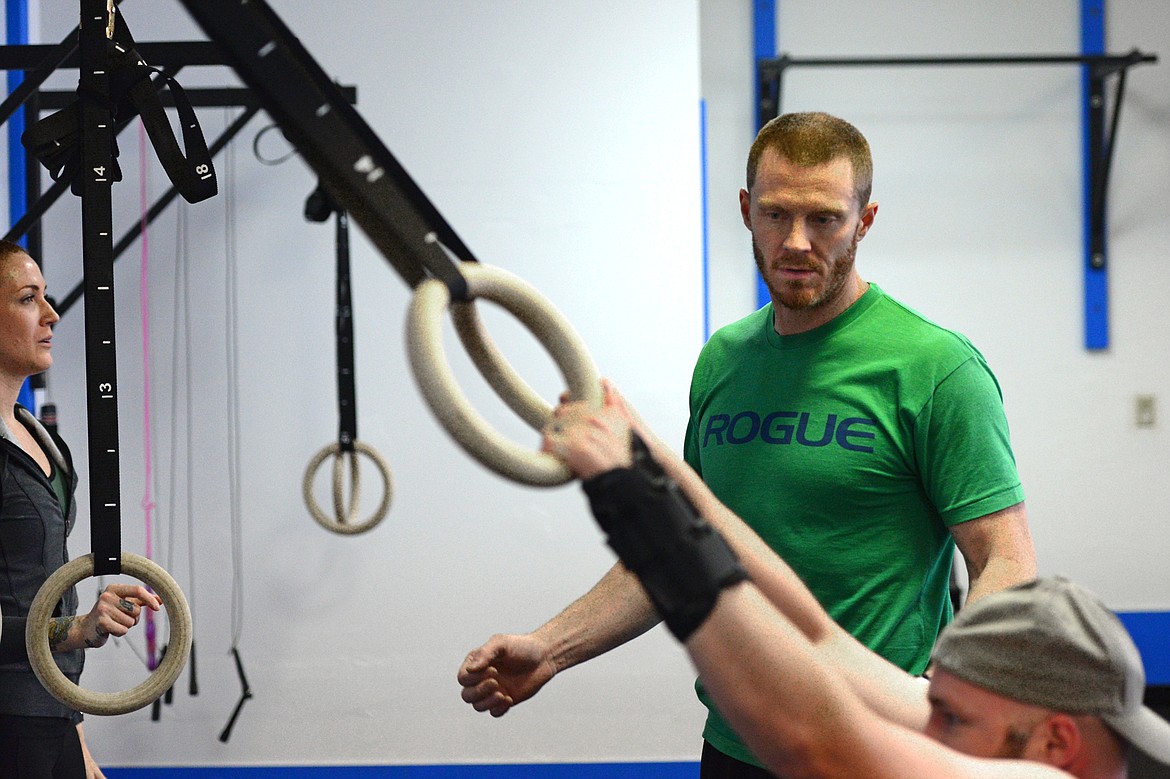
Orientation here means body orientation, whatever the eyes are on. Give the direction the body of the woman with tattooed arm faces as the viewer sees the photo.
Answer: to the viewer's right

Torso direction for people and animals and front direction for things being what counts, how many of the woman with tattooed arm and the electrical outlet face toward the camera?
1

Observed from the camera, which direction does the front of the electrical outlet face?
facing the viewer

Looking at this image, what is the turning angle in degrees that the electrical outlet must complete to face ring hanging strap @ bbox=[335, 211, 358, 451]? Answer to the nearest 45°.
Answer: approximately 45° to its right

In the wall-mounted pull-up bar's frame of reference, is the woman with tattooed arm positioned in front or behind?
in front

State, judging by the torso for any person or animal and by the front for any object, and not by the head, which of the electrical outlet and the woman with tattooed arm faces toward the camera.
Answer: the electrical outlet

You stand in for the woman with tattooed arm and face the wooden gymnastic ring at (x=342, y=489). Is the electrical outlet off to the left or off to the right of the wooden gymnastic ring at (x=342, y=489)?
right

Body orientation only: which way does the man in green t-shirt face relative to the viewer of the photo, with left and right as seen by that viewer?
facing the viewer and to the left of the viewer

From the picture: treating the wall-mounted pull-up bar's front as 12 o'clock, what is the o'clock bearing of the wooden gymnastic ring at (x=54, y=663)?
The wooden gymnastic ring is roughly at 1 o'clock from the wall-mounted pull-up bar.

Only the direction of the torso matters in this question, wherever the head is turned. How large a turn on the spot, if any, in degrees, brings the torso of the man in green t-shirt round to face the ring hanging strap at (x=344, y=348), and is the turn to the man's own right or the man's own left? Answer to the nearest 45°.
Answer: approximately 90° to the man's own right

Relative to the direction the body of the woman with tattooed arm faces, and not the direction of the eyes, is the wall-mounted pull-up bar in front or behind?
in front

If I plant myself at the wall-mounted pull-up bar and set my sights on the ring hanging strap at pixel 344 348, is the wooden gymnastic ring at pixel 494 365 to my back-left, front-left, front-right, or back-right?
front-left

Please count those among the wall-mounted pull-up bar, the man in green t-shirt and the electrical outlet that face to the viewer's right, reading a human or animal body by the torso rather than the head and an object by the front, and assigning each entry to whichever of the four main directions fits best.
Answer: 0

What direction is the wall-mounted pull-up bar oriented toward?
toward the camera

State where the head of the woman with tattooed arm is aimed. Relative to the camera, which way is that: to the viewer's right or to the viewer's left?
to the viewer's right

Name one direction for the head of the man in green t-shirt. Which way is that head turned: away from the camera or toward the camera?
toward the camera
